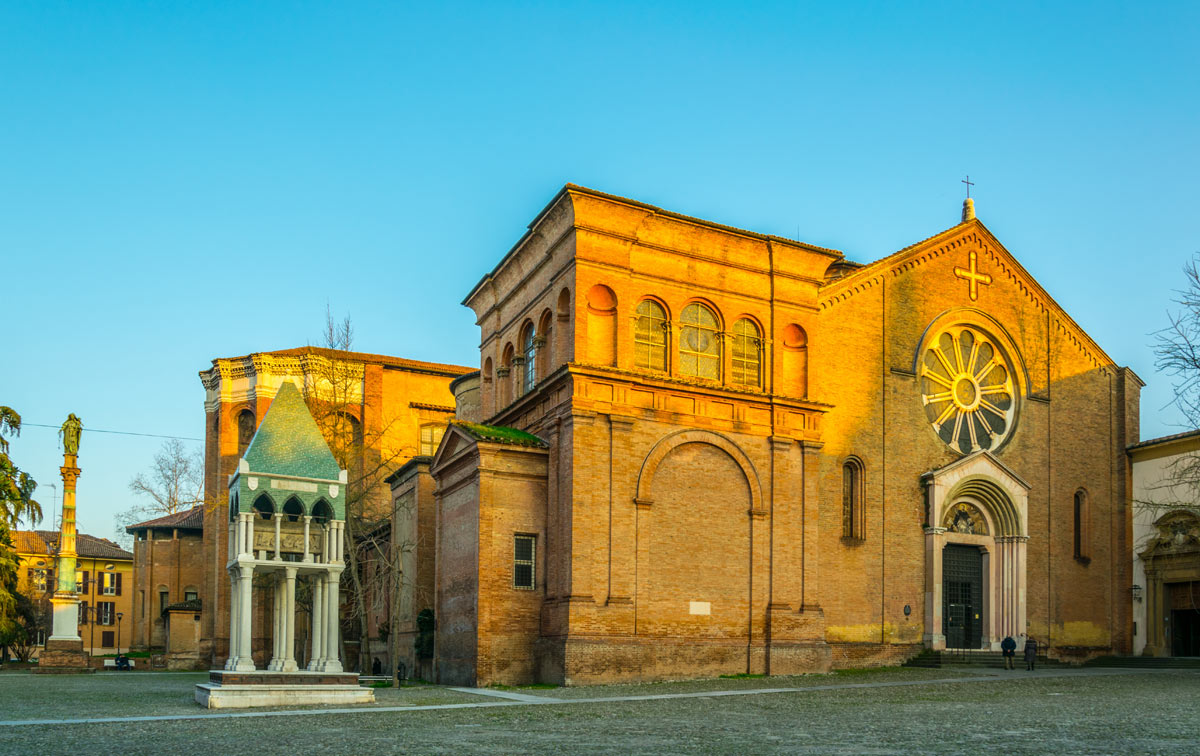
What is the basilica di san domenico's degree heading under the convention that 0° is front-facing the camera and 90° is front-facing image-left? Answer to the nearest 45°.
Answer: approximately 315°

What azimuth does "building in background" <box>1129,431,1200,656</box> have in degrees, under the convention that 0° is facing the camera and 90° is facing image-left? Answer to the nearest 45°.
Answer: approximately 45°

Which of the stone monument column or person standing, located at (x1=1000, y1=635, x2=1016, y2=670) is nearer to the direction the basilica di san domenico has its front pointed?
the person standing

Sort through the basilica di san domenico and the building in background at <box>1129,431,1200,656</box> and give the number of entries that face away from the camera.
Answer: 0

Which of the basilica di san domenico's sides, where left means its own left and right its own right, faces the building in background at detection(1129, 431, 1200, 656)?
left
